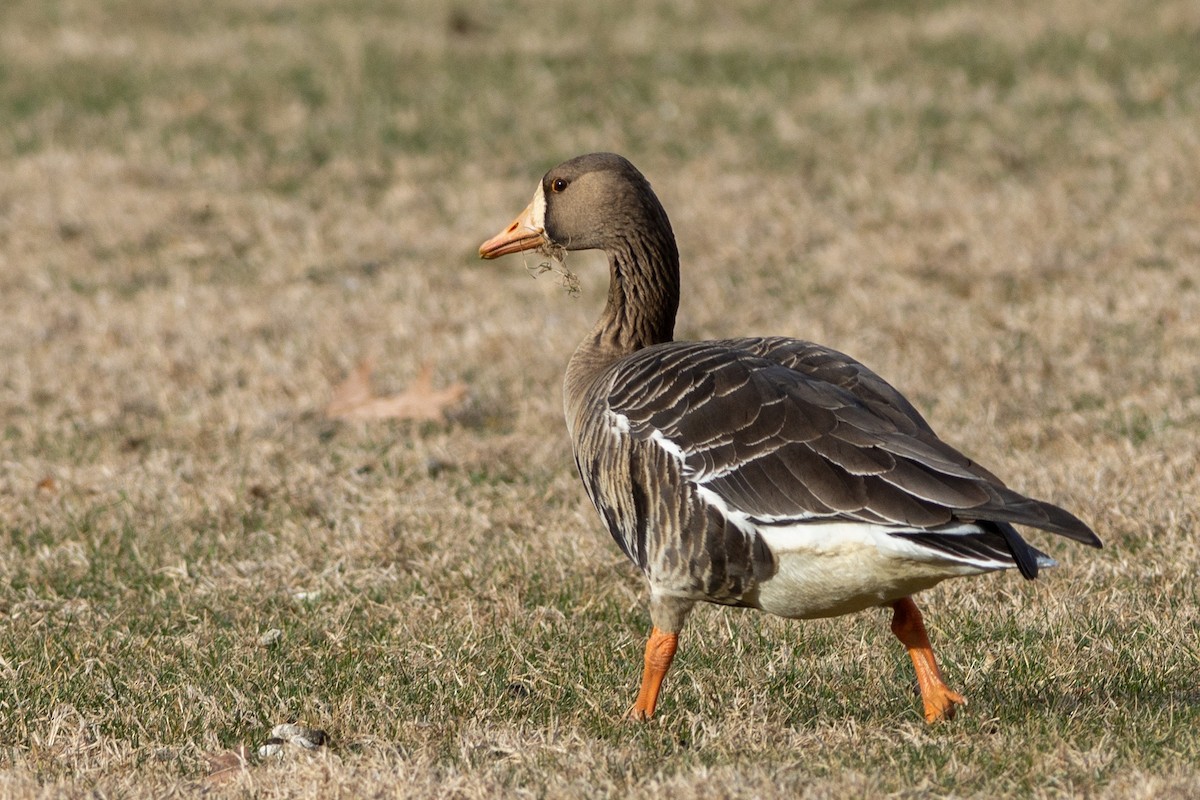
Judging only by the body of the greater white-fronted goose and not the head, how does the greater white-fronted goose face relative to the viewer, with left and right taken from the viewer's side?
facing to the left of the viewer
